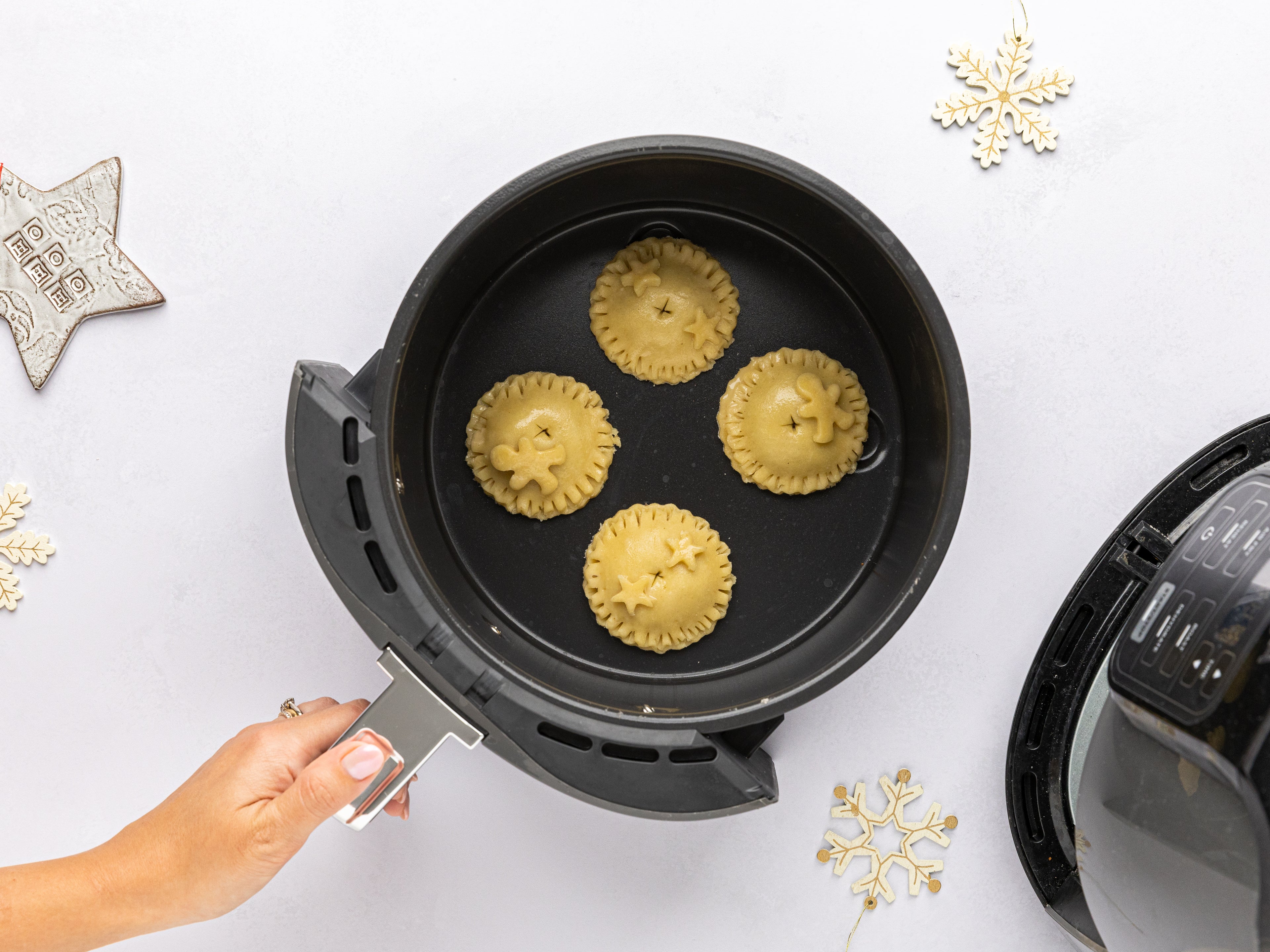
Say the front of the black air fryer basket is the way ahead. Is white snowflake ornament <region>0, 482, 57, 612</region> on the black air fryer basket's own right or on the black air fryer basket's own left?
on the black air fryer basket's own right

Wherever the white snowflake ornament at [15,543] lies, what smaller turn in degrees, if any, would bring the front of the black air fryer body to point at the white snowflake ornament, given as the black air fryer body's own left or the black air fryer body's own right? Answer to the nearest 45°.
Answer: approximately 45° to the black air fryer body's own left

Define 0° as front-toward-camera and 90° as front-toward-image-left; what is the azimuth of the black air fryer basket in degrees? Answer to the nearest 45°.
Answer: approximately 45°

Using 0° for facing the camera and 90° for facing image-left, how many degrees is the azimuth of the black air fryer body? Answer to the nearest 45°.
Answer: approximately 135°
